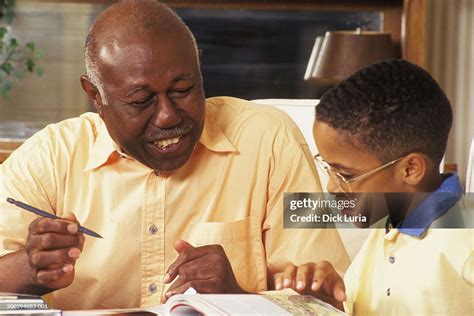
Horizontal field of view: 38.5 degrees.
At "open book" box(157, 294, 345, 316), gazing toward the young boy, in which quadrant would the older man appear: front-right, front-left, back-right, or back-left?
back-left

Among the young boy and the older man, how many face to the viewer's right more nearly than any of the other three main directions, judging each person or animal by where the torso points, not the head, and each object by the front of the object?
0

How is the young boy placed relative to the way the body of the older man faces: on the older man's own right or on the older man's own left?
on the older man's own left

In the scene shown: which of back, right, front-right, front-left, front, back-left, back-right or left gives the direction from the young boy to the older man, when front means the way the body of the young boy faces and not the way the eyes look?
front-right

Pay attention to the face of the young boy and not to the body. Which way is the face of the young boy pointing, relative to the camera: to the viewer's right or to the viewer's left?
to the viewer's left

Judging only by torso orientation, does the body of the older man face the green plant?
no

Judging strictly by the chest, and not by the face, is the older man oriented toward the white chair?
no

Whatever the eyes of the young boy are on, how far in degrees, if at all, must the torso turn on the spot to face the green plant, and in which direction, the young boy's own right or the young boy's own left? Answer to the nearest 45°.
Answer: approximately 45° to the young boy's own right

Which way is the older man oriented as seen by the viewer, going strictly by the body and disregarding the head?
toward the camera

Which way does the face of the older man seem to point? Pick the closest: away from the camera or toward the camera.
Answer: toward the camera
